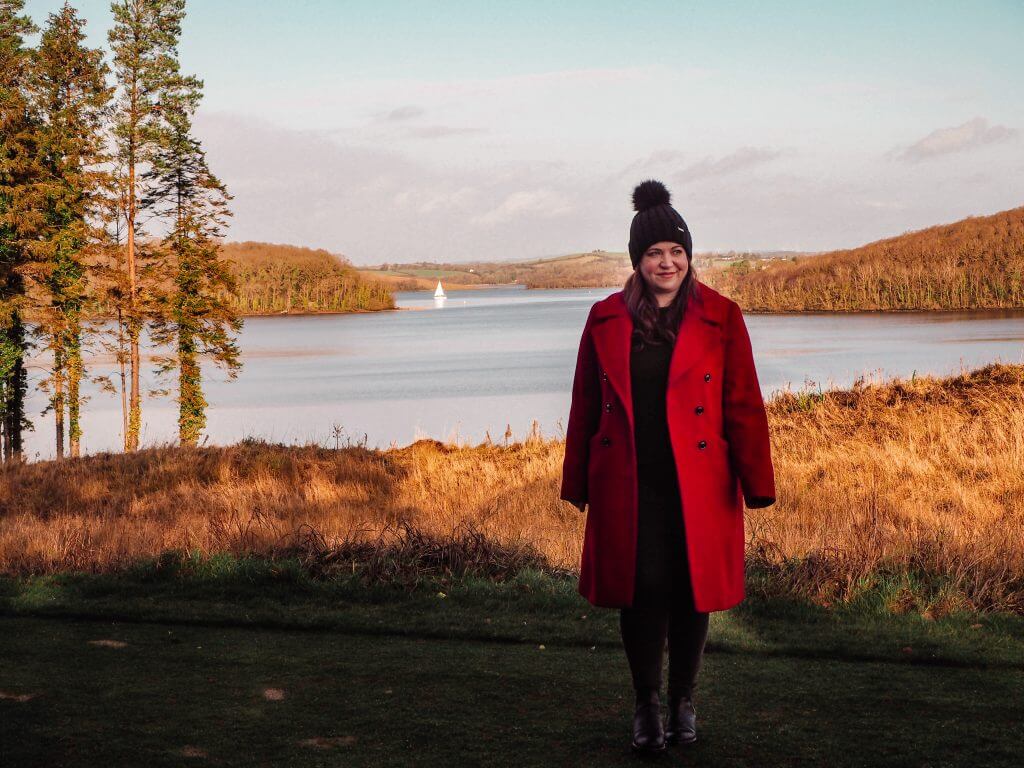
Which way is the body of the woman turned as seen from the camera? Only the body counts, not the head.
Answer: toward the camera

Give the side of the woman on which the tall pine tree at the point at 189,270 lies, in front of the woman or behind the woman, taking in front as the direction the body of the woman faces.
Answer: behind

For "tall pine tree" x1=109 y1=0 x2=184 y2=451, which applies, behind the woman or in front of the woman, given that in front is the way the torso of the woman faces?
behind

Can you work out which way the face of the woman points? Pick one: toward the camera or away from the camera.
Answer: toward the camera

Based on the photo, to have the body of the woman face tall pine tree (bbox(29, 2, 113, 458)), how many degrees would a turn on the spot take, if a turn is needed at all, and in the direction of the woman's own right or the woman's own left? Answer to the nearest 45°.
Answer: approximately 135° to the woman's own right

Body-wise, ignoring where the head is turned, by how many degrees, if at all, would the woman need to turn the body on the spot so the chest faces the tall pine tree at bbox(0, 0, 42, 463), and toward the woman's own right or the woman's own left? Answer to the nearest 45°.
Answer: approximately 135° to the woman's own right
